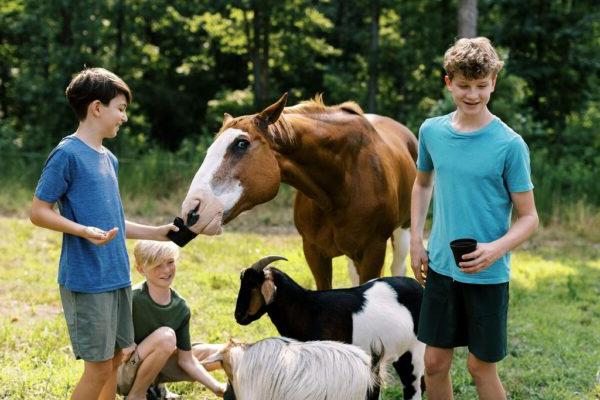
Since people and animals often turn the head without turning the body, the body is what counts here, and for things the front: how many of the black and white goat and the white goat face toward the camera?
0

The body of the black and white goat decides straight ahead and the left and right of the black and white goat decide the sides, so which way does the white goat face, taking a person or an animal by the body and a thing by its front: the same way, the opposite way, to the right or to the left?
the same way

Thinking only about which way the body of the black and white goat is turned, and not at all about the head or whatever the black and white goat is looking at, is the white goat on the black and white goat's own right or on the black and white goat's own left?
on the black and white goat's own left

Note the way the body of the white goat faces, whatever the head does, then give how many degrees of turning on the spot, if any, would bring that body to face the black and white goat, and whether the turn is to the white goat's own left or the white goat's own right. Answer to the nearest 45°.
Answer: approximately 90° to the white goat's own right

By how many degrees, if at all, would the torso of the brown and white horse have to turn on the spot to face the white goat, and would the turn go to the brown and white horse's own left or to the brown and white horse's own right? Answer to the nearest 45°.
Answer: approximately 45° to the brown and white horse's own left

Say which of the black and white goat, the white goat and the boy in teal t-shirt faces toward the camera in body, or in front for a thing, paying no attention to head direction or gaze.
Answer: the boy in teal t-shirt

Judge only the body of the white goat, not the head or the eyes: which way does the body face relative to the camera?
to the viewer's left

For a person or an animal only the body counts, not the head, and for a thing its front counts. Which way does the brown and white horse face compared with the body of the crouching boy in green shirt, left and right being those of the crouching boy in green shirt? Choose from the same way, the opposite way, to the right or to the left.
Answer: to the right

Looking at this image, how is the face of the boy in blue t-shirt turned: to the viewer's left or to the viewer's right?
to the viewer's right

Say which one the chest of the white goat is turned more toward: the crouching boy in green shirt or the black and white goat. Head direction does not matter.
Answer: the crouching boy in green shirt

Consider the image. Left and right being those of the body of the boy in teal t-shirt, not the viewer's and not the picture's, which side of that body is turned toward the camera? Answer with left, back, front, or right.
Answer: front

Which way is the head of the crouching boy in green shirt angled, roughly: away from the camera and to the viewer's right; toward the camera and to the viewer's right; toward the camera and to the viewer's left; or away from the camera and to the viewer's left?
toward the camera and to the viewer's right

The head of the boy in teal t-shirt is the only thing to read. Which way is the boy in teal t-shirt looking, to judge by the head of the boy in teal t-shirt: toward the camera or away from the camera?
toward the camera

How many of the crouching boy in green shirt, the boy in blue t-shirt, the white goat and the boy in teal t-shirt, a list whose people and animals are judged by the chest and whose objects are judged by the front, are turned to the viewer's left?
1

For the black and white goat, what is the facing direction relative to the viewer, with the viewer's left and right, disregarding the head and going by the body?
facing to the left of the viewer

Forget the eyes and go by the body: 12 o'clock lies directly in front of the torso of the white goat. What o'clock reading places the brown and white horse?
The brown and white horse is roughly at 3 o'clock from the white goat.

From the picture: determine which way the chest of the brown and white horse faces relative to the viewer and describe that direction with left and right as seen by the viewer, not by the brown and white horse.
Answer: facing the viewer and to the left of the viewer

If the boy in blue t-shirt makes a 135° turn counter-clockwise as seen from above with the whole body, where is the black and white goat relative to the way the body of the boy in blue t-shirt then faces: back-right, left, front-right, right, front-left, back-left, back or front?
right

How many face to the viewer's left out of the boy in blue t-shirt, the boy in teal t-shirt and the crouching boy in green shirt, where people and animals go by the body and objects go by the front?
0

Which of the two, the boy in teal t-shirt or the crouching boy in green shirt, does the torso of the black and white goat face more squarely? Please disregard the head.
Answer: the crouching boy in green shirt
